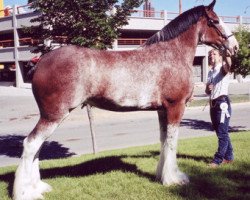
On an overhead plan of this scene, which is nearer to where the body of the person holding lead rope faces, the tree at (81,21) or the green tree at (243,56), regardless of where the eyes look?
the tree

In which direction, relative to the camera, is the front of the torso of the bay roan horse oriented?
to the viewer's right

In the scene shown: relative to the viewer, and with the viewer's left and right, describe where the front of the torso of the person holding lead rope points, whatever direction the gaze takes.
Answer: facing the viewer and to the left of the viewer

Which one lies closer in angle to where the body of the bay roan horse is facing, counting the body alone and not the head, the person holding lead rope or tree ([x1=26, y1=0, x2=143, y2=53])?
the person holding lead rope

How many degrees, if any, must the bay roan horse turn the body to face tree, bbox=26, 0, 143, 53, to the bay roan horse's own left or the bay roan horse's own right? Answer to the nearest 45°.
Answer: approximately 90° to the bay roan horse's own left

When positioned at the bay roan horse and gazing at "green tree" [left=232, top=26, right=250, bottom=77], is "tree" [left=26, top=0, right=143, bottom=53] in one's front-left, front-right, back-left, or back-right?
front-left

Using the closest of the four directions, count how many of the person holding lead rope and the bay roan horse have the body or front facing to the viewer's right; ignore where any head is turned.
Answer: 1
